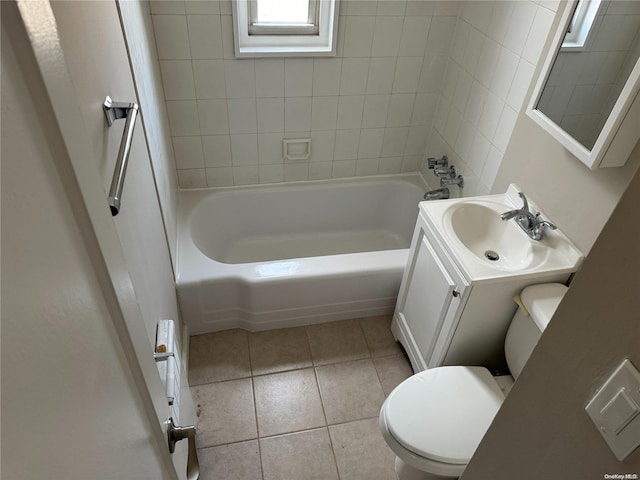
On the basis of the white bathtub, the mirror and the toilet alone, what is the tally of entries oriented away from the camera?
0

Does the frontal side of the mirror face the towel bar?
yes

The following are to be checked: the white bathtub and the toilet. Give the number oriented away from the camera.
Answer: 0

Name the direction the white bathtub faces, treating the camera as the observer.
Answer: facing the viewer

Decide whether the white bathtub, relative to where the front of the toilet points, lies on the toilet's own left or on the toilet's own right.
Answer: on the toilet's own right

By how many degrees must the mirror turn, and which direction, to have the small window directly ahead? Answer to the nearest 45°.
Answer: approximately 45° to its right

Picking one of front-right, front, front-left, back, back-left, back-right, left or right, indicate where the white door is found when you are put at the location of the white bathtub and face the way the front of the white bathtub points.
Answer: front

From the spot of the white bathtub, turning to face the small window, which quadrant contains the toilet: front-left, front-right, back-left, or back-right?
back-right

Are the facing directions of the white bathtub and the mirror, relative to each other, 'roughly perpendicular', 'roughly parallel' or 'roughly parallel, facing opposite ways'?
roughly perpendicular

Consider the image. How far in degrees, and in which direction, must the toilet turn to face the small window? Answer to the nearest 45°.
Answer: approximately 90° to its right

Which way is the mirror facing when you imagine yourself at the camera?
facing the viewer and to the left of the viewer

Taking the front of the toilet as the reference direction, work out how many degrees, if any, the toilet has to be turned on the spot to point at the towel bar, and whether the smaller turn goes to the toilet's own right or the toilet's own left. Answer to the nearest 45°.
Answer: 0° — it already faces it

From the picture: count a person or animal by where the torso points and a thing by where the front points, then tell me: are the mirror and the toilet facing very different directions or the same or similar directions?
same or similar directions

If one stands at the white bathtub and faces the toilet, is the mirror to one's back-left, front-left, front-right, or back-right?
front-left

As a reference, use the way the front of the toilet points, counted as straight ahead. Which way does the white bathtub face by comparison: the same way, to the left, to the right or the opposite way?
to the left

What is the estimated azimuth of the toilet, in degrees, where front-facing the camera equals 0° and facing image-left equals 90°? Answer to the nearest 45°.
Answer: approximately 45°
